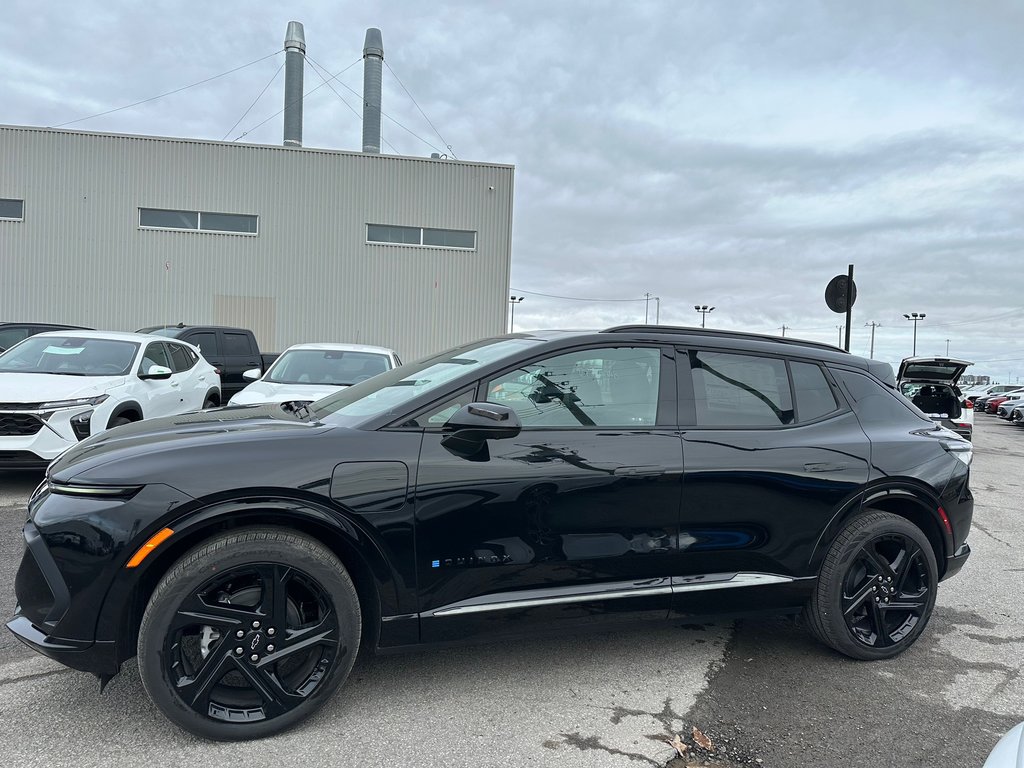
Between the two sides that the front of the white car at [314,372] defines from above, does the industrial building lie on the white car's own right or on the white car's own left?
on the white car's own right

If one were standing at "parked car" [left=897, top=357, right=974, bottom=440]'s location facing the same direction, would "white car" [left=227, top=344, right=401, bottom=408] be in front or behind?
behind

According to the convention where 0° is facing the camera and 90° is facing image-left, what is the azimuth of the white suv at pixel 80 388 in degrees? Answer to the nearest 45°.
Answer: approximately 45°

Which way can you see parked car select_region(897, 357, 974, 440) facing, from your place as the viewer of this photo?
facing away from the viewer

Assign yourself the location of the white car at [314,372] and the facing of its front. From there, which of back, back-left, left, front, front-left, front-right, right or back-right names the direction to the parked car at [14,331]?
right

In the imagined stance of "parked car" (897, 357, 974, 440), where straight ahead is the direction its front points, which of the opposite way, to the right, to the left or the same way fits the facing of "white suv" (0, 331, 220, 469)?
the opposite way

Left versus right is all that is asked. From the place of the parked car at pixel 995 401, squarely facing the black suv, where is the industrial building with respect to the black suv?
right

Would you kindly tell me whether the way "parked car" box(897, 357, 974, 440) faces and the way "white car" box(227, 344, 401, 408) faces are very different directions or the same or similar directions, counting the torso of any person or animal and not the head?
very different directions

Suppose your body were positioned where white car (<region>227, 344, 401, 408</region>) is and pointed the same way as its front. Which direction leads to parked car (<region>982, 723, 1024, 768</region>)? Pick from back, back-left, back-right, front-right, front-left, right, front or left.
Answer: front-left

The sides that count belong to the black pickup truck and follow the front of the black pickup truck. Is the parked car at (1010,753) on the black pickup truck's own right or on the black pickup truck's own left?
on the black pickup truck's own left

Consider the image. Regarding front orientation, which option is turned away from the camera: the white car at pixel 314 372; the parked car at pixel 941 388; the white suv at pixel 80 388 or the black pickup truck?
the parked car

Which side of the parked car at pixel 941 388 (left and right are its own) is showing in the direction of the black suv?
back

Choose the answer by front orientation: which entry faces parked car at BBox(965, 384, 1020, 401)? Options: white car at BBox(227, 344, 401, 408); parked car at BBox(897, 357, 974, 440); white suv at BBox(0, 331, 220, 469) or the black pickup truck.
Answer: parked car at BBox(897, 357, 974, 440)

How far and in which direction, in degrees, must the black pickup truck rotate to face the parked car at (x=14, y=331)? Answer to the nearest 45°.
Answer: approximately 45° to its right
